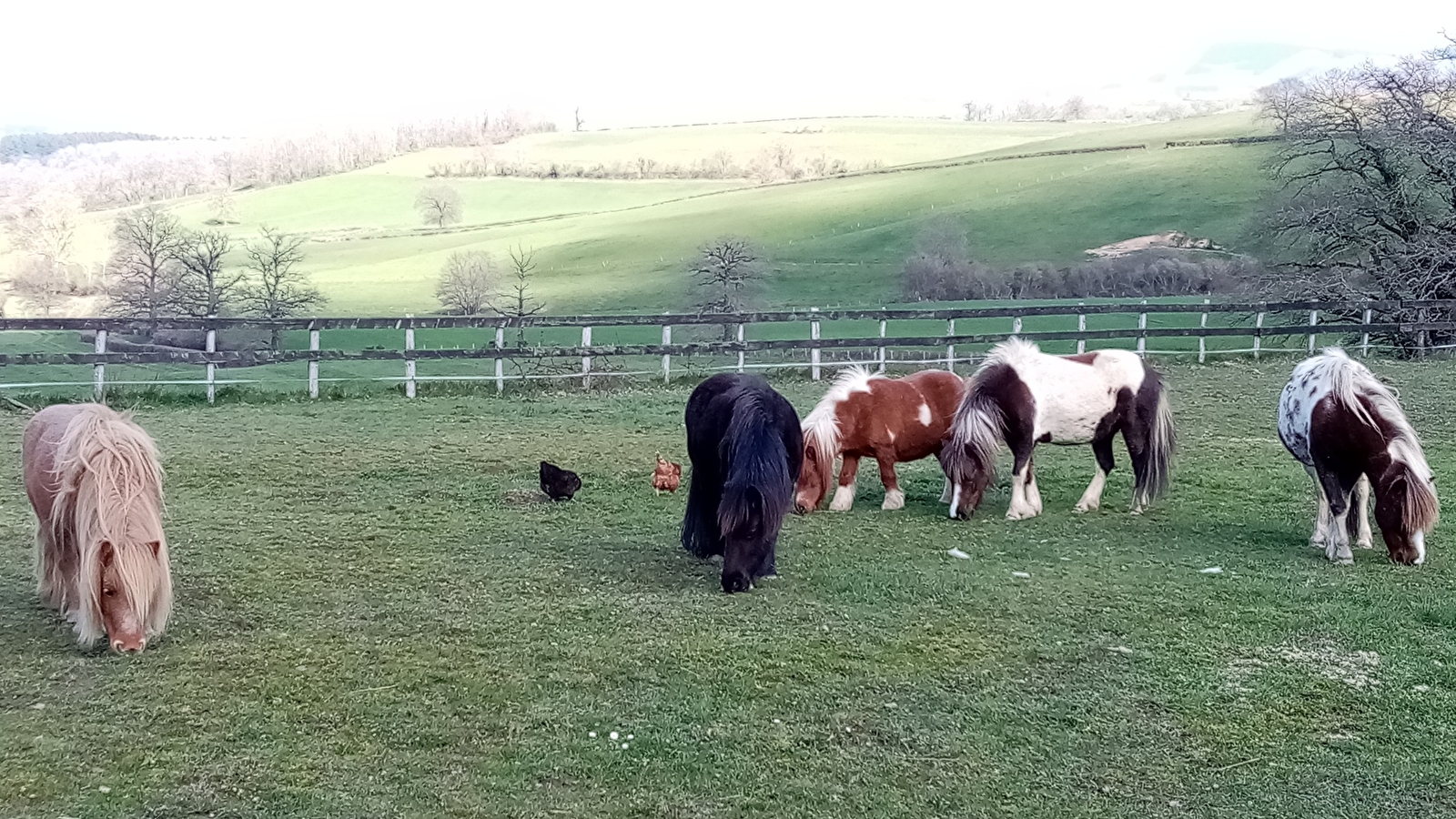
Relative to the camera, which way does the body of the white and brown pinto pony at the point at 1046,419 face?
to the viewer's left

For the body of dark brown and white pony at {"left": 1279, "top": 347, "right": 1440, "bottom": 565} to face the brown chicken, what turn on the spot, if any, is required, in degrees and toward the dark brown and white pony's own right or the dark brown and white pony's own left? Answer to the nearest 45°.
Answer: approximately 135° to the dark brown and white pony's own right

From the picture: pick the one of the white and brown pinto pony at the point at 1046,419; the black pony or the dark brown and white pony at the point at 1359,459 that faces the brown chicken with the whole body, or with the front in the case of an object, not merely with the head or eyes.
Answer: the white and brown pinto pony

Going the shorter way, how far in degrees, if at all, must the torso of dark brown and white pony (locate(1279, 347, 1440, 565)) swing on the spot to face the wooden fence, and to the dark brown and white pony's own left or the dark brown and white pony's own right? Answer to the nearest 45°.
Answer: approximately 180°
